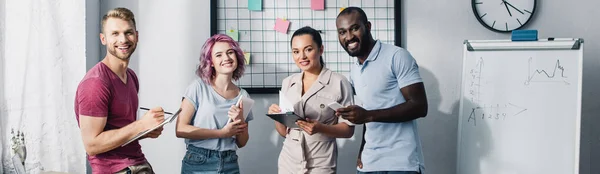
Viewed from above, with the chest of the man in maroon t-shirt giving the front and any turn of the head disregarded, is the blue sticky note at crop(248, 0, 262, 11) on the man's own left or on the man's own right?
on the man's own left

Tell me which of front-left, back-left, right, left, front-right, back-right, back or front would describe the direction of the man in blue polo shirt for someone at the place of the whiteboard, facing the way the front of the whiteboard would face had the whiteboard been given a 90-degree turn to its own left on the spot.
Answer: back-right

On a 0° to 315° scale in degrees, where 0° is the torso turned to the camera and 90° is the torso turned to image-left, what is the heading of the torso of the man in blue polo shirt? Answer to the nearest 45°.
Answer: approximately 45°

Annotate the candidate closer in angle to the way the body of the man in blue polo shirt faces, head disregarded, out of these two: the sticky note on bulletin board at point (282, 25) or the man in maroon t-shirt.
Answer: the man in maroon t-shirt

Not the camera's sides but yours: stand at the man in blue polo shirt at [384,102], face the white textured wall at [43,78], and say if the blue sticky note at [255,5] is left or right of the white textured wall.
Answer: right

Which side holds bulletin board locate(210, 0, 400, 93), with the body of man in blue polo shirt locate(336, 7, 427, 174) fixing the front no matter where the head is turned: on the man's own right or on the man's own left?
on the man's own right

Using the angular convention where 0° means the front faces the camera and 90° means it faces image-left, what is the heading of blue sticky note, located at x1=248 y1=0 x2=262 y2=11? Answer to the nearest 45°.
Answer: approximately 0°

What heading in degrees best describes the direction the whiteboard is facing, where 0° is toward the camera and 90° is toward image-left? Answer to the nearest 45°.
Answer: approximately 0°

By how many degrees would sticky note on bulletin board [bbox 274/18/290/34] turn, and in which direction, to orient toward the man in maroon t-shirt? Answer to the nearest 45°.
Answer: approximately 45° to its right

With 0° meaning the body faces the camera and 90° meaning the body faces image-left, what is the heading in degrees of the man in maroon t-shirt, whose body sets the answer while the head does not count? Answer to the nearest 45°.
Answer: approximately 315°
